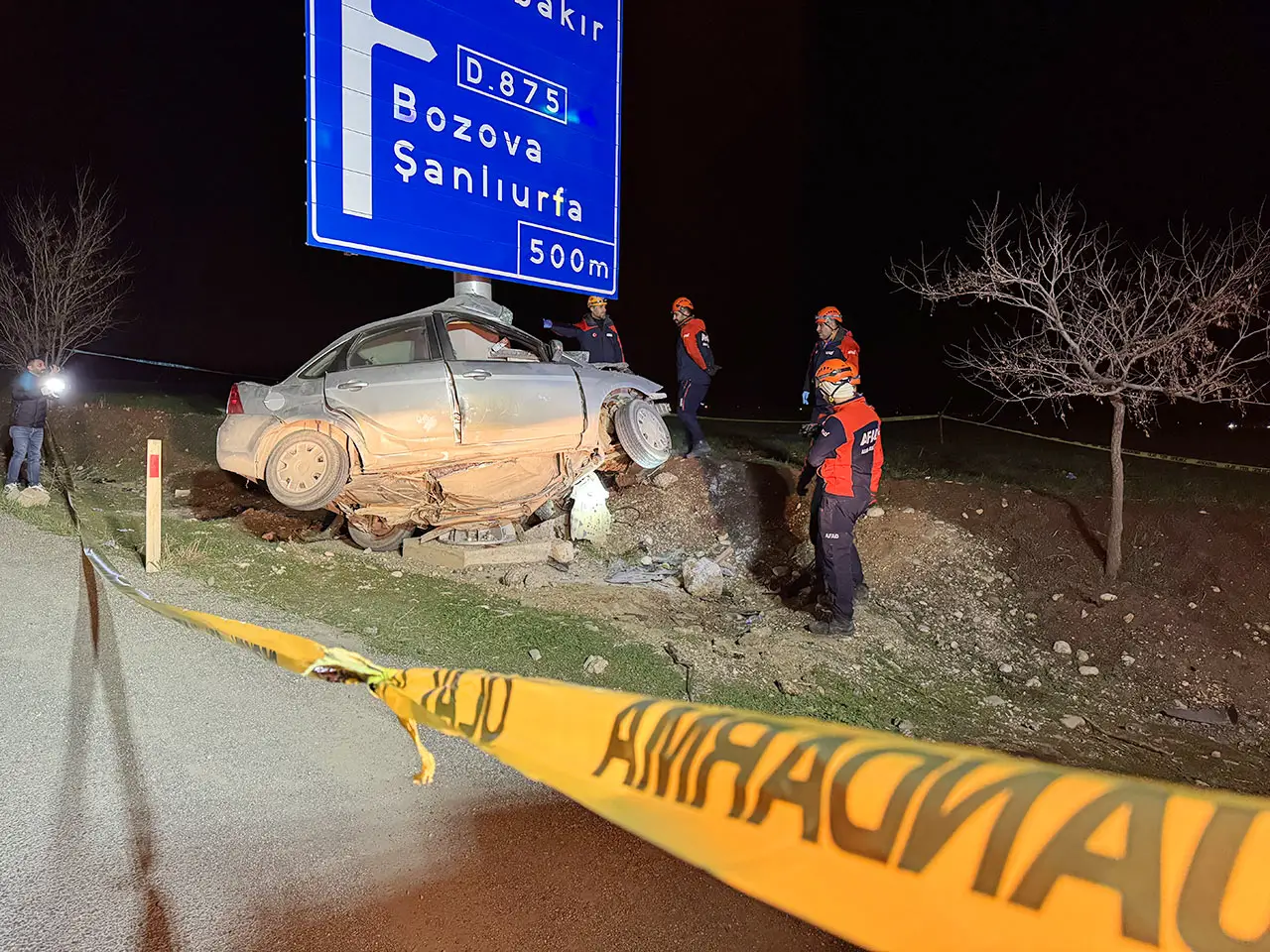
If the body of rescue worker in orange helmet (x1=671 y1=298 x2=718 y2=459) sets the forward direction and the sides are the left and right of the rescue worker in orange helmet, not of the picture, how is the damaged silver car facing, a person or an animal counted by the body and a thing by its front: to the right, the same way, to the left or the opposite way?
the opposite way

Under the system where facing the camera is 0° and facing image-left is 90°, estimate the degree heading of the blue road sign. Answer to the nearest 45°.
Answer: approximately 315°

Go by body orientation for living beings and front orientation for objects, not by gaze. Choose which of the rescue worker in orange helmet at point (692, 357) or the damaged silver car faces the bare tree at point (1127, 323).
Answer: the damaged silver car

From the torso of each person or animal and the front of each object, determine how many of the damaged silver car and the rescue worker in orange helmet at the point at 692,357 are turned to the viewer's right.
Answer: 1

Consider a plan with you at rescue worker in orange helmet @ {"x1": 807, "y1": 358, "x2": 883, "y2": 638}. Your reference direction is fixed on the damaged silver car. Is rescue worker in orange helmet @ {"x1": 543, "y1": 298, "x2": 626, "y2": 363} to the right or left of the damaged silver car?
right

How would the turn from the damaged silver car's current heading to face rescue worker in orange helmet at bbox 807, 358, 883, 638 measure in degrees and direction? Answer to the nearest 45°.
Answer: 0° — it already faces them

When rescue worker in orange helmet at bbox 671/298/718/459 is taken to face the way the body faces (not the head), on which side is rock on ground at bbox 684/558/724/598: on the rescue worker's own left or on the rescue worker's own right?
on the rescue worker's own left

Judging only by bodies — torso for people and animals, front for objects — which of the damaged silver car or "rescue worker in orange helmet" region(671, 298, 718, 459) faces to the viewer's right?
the damaged silver car

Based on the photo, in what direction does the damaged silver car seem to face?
to the viewer's right

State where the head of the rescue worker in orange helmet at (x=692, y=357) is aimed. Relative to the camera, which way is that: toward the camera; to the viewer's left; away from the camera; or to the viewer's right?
to the viewer's left
